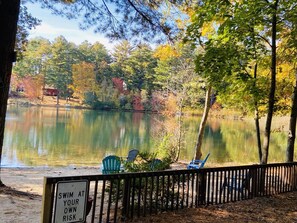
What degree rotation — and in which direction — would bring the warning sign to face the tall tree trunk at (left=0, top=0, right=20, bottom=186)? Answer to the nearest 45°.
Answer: approximately 135° to its right

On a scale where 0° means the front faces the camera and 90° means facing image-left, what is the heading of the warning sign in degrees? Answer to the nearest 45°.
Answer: approximately 0°
